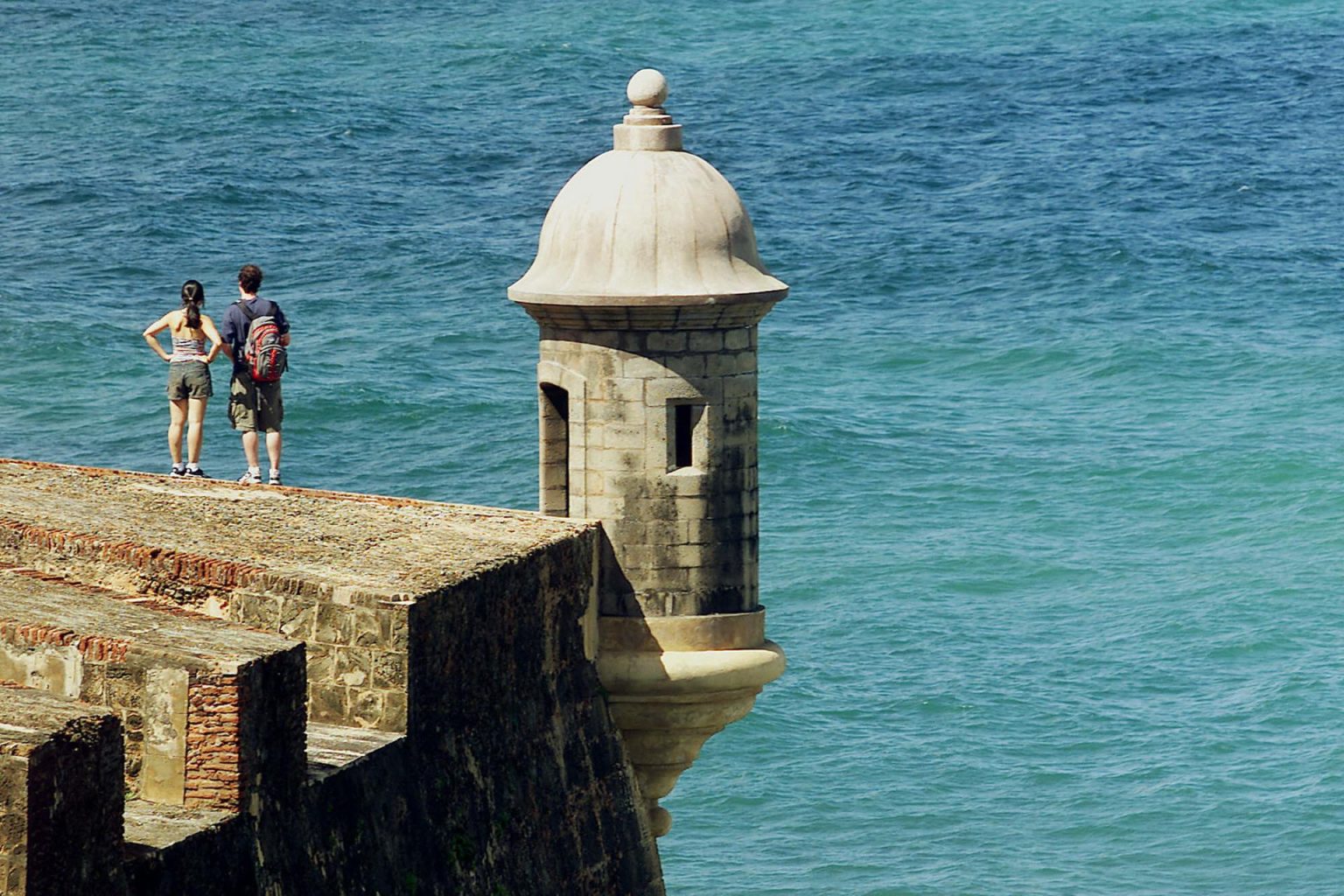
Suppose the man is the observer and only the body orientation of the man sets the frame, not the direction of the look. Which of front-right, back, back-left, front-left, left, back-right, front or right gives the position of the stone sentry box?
back-right

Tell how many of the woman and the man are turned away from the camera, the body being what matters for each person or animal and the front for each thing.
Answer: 2

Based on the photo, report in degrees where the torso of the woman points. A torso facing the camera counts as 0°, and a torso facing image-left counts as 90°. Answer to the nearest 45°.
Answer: approximately 180°

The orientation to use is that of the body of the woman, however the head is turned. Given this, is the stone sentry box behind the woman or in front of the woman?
behind

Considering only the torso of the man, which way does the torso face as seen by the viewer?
away from the camera
